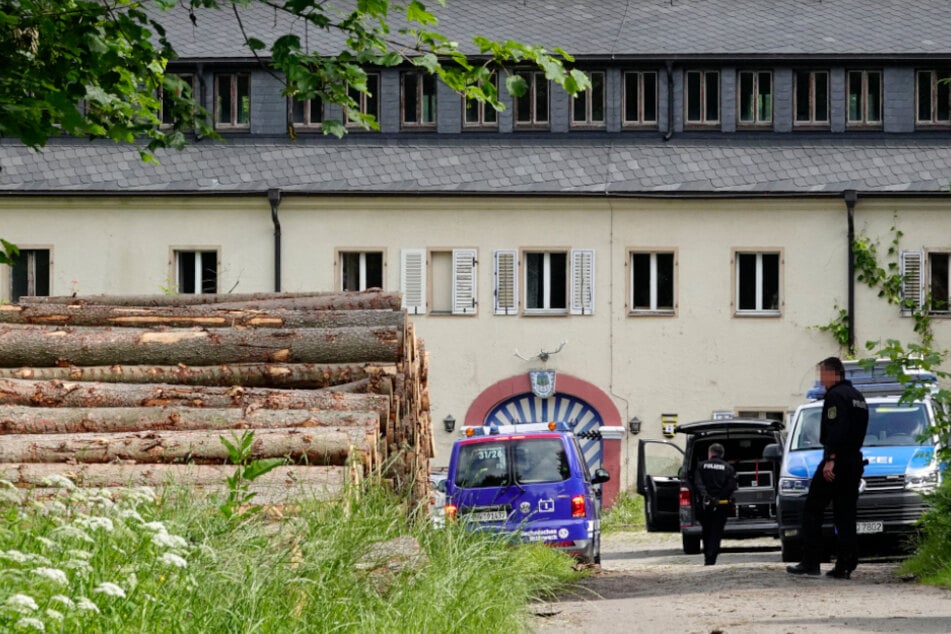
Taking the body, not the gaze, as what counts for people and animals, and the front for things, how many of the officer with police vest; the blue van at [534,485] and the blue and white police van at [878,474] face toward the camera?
1

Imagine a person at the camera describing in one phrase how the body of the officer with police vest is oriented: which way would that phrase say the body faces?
away from the camera

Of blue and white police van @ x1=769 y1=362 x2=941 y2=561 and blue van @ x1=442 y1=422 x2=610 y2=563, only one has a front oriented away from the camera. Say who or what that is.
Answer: blue van @ x1=442 y1=422 x2=610 y2=563

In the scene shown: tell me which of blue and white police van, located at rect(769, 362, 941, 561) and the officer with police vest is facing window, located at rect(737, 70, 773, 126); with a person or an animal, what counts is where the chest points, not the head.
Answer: the officer with police vest

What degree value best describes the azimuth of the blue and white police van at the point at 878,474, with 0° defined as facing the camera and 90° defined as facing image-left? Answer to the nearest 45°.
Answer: approximately 0°

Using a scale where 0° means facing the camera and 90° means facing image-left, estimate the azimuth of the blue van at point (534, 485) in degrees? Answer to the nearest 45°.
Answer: approximately 180°

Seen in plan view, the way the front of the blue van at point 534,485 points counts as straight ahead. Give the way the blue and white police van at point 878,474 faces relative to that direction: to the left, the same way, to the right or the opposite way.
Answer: the opposite way

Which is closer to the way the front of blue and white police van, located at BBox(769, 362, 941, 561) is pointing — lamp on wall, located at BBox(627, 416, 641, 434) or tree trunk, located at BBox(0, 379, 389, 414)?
the tree trunk

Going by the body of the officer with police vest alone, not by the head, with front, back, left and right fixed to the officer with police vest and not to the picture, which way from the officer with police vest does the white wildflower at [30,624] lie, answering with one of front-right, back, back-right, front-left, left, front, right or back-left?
back

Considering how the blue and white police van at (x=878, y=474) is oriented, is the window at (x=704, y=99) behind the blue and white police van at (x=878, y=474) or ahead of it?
behind
